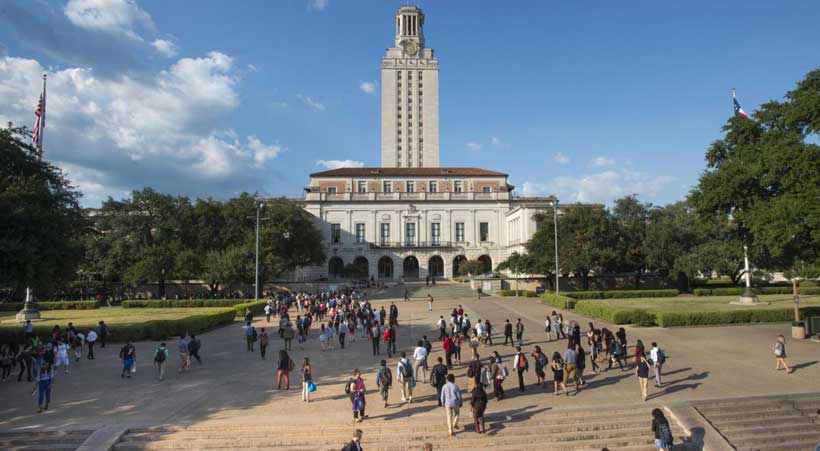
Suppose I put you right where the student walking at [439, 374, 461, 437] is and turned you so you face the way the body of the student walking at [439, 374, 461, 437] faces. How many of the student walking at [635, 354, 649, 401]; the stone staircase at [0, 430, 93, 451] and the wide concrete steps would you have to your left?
1
